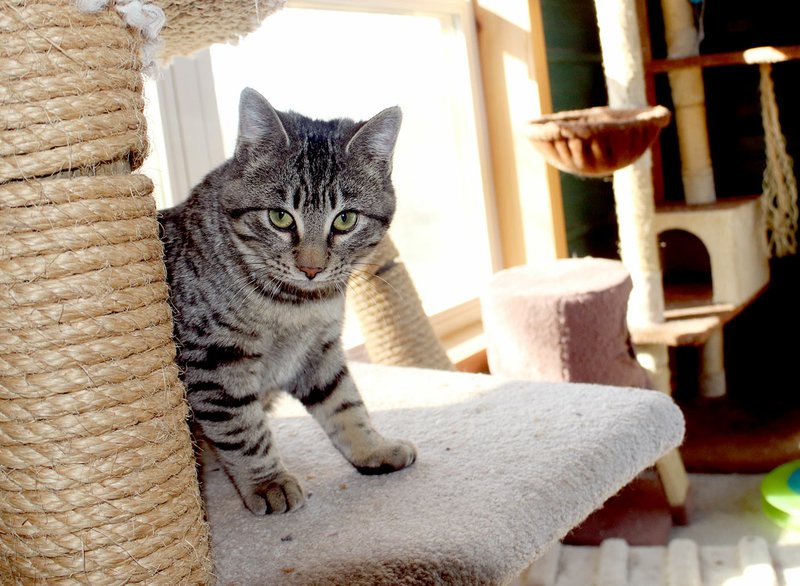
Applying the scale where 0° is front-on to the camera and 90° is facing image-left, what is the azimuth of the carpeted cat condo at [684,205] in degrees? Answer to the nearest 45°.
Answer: approximately 0°

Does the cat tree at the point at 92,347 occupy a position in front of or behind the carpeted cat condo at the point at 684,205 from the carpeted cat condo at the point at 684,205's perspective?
in front

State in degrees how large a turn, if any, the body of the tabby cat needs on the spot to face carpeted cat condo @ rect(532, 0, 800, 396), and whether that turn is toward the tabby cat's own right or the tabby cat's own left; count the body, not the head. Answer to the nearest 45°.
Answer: approximately 90° to the tabby cat's own left

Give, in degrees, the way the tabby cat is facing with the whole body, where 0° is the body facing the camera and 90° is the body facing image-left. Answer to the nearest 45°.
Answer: approximately 315°

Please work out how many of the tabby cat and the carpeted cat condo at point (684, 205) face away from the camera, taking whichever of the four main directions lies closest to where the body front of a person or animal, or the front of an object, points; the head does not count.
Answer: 0
